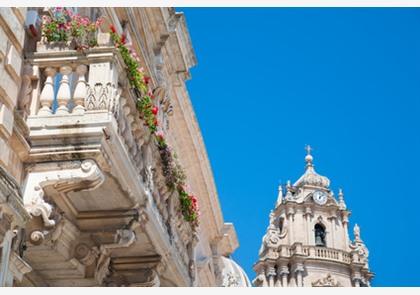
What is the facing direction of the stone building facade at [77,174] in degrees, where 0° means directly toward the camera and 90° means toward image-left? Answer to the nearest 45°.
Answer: approximately 270°
